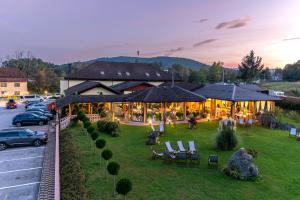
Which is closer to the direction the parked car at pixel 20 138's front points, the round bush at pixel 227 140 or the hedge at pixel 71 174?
the round bush

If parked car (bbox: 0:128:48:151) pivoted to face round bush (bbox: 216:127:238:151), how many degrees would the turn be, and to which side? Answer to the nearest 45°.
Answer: approximately 45° to its right

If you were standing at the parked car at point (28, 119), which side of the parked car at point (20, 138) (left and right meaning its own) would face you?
left

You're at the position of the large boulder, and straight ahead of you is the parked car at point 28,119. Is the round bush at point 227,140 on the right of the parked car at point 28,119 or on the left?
right

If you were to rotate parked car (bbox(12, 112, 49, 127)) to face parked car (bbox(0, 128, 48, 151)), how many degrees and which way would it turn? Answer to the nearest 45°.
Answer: approximately 90° to its right

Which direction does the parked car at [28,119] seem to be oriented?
to the viewer's right

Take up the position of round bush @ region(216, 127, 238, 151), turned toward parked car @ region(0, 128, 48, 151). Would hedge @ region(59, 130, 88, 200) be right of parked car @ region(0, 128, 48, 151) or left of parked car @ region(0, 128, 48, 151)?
left

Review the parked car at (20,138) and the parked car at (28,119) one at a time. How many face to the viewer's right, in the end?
2

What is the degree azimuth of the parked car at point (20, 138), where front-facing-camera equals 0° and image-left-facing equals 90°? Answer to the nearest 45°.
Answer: approximately 270°
